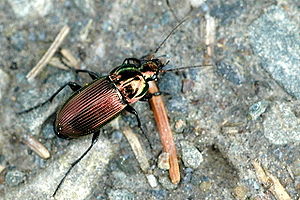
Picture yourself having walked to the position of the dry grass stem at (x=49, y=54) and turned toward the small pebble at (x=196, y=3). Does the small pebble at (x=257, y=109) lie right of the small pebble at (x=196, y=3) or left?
right

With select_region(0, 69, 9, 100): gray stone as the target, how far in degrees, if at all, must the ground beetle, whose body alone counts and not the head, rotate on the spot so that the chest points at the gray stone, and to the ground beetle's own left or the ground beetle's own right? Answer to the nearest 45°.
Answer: approximately 90° to the ground beetle's own left

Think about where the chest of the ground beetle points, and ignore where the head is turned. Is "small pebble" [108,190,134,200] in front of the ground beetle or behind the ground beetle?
behind

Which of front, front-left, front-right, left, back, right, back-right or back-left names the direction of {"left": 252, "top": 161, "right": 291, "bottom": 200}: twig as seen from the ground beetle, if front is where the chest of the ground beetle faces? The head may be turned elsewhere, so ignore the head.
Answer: right

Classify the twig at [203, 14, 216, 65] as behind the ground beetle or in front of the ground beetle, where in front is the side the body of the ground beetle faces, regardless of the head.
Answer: in front

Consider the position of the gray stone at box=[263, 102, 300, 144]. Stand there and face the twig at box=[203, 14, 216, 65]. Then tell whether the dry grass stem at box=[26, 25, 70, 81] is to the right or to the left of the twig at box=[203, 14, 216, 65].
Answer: left

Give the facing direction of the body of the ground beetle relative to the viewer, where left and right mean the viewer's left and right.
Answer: facing away from the viewer and to the right of the viewer

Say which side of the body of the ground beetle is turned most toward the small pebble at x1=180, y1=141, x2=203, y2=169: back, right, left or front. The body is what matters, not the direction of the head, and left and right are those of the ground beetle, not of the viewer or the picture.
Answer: right

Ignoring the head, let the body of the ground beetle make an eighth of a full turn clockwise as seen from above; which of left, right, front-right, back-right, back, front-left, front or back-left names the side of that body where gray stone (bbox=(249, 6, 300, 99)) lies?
front

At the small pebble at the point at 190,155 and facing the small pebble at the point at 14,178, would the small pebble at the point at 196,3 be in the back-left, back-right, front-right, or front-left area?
back-right

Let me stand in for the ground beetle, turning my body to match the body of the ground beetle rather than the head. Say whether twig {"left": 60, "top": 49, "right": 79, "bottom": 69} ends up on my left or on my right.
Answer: on my left
